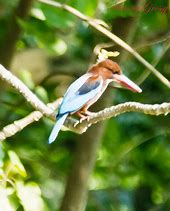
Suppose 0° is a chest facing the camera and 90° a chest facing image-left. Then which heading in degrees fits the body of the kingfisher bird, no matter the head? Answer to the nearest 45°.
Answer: approximately 270°
